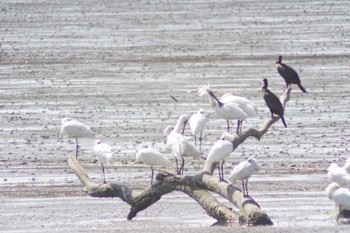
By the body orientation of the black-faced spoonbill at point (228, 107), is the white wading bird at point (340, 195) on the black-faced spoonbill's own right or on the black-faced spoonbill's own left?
on the black-faced spoonbill's own left

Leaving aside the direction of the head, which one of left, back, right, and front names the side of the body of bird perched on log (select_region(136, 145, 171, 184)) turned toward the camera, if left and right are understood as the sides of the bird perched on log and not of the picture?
left

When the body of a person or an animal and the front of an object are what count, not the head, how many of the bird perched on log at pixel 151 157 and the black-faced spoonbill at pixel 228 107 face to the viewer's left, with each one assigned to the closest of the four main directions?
2

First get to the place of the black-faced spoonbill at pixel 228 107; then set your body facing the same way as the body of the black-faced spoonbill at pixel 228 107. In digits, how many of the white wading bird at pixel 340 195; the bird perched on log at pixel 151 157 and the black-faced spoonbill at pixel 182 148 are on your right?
0

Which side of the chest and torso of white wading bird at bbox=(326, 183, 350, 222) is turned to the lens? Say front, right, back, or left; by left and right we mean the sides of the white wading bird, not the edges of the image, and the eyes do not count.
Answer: left

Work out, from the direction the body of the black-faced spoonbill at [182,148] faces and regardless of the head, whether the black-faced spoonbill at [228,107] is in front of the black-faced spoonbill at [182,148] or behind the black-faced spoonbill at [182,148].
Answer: behind

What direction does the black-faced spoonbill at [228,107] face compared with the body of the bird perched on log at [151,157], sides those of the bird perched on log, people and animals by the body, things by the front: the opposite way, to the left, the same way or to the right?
the same way

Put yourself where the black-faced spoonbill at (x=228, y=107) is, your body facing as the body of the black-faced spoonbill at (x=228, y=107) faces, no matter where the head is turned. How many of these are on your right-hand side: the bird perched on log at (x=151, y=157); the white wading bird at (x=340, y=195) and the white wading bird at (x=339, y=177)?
0

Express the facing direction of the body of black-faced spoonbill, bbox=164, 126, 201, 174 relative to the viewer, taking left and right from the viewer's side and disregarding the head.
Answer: facing the viewer and to the left of the viewer

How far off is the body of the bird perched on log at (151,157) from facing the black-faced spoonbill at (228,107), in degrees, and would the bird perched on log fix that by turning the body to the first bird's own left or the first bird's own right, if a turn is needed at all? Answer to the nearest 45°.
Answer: approximately 135° to the first bird's own right

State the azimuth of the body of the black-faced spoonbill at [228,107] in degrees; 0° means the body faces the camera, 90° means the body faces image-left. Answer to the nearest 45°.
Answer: approximately 90°

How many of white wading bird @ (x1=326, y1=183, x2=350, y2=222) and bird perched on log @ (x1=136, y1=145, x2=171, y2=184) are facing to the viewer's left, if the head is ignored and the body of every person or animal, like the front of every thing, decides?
2

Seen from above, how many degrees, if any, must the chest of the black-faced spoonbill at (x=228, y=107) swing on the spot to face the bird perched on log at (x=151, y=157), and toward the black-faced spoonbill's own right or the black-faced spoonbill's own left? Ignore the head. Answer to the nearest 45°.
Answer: approximately 45° to the black-faced spoonbill's own left
